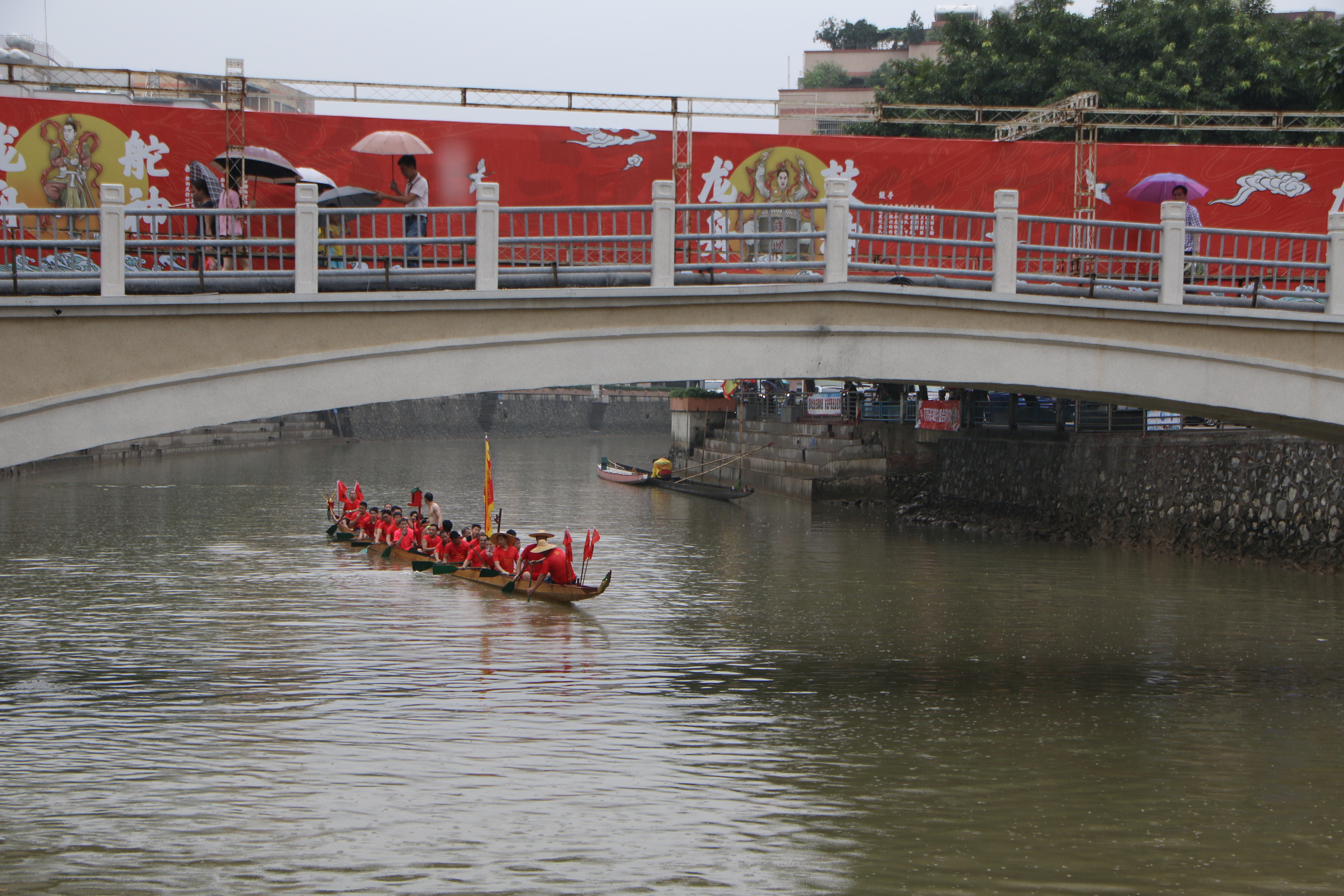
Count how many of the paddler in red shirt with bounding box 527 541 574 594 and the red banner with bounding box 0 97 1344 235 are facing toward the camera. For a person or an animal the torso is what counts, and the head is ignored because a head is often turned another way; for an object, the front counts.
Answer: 1

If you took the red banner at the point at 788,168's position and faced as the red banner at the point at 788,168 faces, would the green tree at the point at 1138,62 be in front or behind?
behind

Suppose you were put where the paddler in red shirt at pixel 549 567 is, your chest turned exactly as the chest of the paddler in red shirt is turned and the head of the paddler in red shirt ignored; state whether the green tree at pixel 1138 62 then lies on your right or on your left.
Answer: on your right

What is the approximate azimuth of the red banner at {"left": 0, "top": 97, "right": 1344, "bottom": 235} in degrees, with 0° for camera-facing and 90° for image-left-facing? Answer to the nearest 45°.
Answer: approximately 0°
